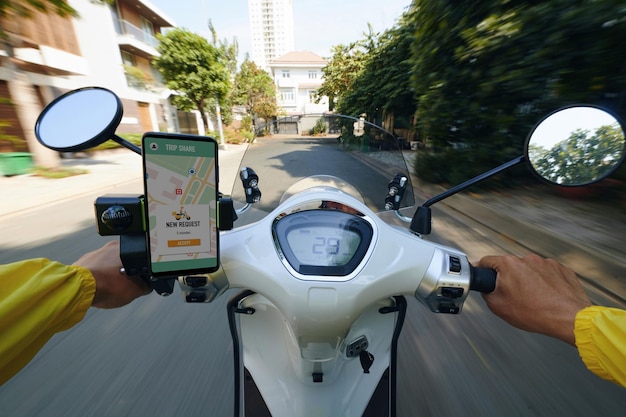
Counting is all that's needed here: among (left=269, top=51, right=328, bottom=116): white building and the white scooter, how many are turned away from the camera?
1

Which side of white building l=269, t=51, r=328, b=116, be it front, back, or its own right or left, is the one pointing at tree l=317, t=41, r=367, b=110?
front

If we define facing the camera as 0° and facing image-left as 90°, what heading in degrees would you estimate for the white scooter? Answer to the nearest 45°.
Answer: approximately 180°

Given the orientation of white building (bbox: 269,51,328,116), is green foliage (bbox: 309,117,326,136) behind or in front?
in front

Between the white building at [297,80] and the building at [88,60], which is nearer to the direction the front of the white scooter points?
the white building

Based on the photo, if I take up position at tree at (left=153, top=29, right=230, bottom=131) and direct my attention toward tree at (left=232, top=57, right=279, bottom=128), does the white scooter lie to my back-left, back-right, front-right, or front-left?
back-right

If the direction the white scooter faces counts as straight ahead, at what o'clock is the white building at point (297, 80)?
The white building is roughly at 12 o'clock from the white scooter.

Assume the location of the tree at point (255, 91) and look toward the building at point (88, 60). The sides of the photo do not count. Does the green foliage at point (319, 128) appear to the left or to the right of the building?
left

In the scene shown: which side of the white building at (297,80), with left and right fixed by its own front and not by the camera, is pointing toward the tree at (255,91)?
front

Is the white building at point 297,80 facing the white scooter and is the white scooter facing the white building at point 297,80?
yes

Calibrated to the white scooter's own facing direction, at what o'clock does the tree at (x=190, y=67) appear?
The tree is roughly at 11 o'clock from the white scooter.

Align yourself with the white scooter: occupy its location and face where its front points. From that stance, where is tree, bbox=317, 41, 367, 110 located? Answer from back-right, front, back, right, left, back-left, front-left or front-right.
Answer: front

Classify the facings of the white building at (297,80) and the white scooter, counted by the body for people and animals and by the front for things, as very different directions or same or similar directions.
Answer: very different directions

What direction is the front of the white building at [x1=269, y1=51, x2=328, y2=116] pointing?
toward the camera
